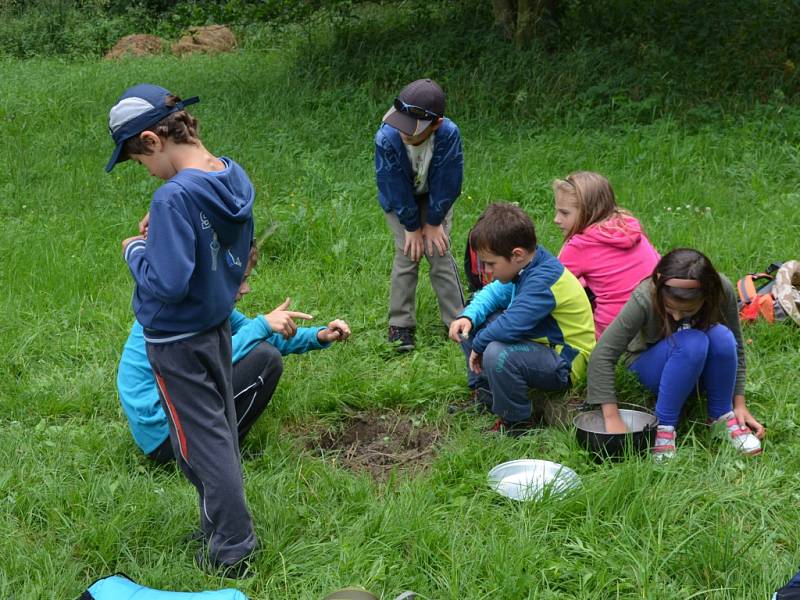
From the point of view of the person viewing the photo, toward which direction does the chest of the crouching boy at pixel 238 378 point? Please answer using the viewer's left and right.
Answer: facing to the right of the viewer

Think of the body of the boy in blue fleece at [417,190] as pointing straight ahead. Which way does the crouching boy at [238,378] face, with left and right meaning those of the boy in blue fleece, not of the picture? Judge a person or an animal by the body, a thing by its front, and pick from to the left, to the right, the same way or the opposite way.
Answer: to the left

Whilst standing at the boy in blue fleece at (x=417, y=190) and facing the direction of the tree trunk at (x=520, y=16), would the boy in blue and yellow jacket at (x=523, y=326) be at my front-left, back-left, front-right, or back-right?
back-right

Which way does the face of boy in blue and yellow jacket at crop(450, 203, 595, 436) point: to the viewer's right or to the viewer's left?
to the viewer's left

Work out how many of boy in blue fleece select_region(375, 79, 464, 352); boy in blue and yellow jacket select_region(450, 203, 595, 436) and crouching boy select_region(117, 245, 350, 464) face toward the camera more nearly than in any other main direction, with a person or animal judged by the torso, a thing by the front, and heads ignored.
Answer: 1

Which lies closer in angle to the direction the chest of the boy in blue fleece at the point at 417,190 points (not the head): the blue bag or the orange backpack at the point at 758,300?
the blue bag

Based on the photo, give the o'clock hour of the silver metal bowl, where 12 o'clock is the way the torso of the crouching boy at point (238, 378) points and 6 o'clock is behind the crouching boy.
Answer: The silver metal bowl is roughly at 1 o'clock from the crouching boy.

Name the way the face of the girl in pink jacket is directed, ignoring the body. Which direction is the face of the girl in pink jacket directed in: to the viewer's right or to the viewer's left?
to the viewer's left

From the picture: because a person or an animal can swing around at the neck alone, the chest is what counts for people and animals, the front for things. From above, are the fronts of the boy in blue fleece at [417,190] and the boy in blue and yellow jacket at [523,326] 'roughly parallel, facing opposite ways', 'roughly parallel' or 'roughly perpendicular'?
roughly perpendicular

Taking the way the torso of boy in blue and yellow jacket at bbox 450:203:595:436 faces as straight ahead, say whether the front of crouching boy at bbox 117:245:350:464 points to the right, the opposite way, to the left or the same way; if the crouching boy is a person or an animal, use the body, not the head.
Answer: the opposite way

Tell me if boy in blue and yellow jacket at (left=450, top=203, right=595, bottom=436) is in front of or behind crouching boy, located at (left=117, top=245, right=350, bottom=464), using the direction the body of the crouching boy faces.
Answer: in front

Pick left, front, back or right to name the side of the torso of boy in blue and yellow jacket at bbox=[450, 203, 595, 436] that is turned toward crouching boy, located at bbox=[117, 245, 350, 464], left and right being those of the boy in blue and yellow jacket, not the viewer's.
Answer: front

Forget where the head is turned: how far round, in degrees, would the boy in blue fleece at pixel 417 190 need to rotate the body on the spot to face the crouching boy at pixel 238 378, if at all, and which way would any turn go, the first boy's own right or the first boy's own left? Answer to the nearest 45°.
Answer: approximately 45° to the first boy's own right

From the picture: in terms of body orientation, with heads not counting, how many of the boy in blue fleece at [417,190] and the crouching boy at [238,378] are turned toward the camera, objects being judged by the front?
1

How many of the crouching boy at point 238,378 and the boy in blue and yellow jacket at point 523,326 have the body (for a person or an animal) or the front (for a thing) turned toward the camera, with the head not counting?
0

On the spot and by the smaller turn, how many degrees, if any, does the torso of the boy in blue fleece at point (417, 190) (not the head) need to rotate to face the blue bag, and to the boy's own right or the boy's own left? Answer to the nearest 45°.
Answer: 0° — they already face it

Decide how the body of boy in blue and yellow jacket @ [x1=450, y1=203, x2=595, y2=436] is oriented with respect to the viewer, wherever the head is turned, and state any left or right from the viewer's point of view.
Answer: facing to the left of the viewer

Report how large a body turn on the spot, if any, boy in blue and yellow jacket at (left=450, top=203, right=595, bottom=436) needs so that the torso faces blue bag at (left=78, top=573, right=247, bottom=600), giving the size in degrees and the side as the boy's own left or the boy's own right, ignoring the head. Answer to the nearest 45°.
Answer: approximately 45° to the boy's own left
